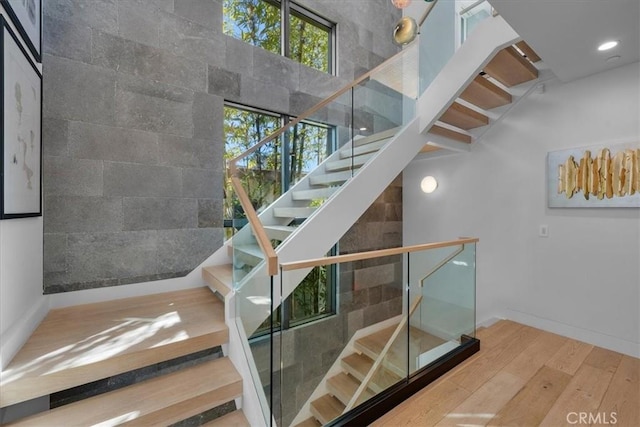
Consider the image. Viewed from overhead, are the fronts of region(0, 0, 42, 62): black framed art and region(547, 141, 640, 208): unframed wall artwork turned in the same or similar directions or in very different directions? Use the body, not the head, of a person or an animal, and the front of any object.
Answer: very different directions

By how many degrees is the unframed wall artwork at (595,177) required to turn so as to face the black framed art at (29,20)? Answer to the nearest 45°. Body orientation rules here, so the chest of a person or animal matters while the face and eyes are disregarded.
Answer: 0° — it already faces it

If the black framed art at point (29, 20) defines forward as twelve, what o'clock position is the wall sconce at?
The wall sconce is roughly at 11 o'clock from the black framed art.

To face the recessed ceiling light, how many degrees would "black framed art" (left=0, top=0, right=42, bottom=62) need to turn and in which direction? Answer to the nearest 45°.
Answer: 0° — it already faces it

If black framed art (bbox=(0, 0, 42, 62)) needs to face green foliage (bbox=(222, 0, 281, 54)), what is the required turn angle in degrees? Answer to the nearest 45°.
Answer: approximately 45° to its left

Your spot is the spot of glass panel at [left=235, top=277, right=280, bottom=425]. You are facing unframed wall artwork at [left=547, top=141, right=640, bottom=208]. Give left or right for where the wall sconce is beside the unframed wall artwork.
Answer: left

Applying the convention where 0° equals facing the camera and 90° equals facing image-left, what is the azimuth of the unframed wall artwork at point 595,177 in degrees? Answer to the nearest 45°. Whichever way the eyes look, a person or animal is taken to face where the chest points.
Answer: approximately 45°
